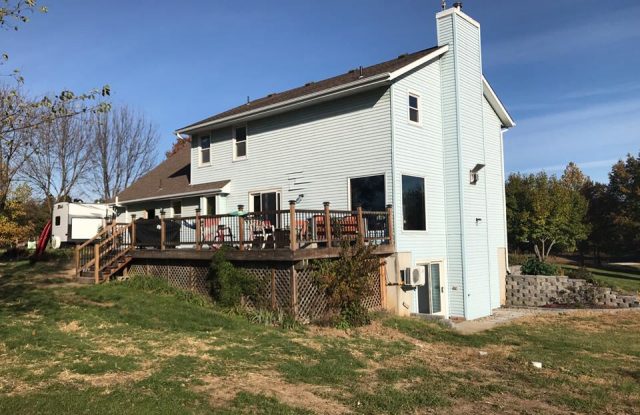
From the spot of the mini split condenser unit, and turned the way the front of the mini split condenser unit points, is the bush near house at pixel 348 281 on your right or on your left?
on your right

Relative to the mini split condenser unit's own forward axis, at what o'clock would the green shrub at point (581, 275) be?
The green shrub is roughly at 9 o'clock from the mini split condenser unit.

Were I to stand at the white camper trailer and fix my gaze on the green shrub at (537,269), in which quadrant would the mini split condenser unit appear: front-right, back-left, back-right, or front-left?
front-right

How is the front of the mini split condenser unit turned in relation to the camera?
facing the viewer and to the right of the viewer

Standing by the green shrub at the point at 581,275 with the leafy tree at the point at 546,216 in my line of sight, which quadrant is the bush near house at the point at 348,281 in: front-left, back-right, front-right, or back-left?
back-left
